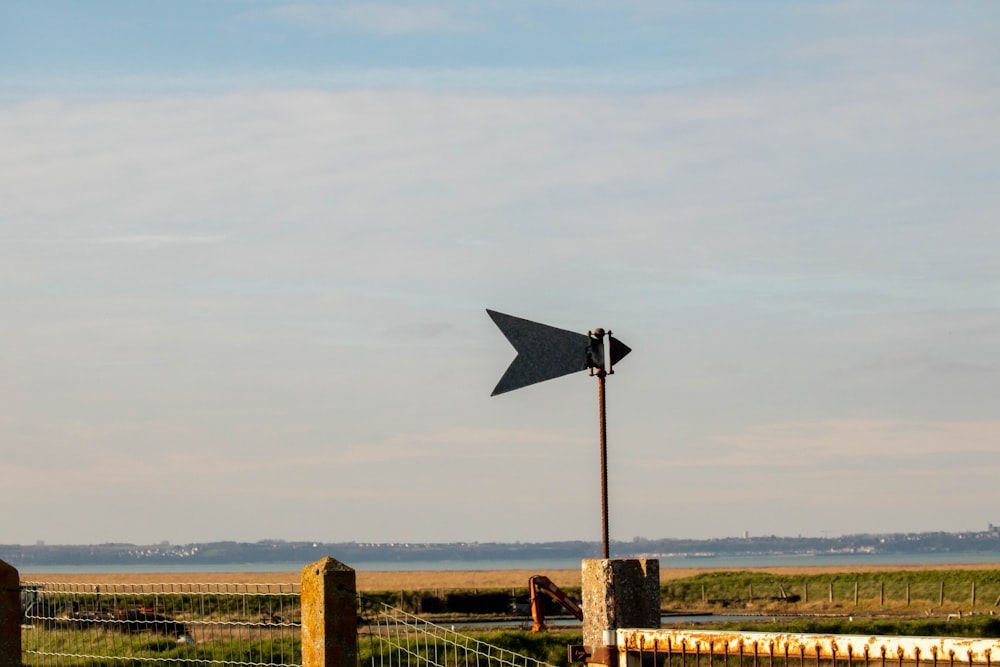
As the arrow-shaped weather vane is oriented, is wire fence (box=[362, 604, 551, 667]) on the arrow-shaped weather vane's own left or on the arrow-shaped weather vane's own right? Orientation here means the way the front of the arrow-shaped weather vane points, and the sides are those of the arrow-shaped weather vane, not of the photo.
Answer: on the arrow-shaped weather vane's own left

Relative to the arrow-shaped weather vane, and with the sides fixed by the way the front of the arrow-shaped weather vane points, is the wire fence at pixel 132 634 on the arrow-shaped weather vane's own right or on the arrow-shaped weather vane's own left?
on the arrow-shaped weather vane's own left
